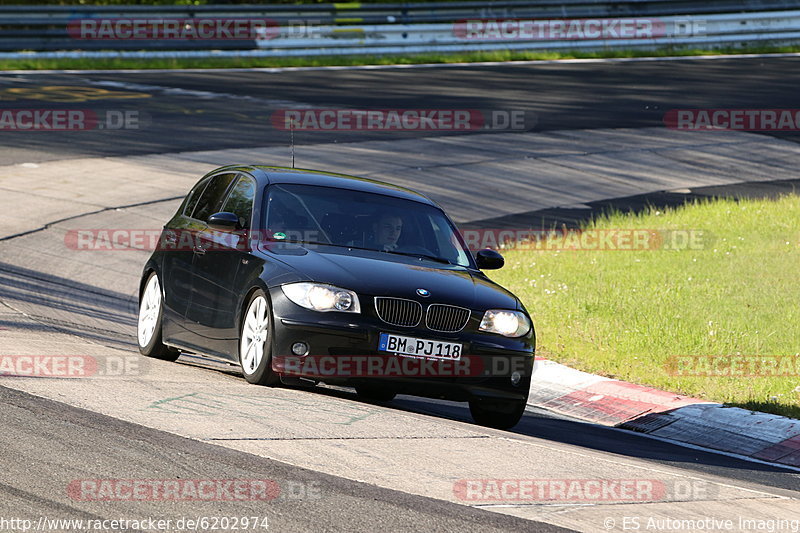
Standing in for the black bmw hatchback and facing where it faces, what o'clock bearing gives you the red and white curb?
The red and white curb is roughly at 10 o'clock from the black bmw hatchback.

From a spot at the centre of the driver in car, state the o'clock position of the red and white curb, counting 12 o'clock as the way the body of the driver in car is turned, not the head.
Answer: The red and white curb is roughly at 10 o'clock from the driver in car.

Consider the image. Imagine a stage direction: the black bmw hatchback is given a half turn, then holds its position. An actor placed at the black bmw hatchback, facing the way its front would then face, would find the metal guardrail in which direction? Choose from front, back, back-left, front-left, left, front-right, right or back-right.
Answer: front-right

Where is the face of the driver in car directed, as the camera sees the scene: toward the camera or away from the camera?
toward the camera

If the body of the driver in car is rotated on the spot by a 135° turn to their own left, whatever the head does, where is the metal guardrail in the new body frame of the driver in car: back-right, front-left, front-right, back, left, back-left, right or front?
front

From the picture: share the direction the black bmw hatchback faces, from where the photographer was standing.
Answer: facing the viewer and to the right of the viewer
